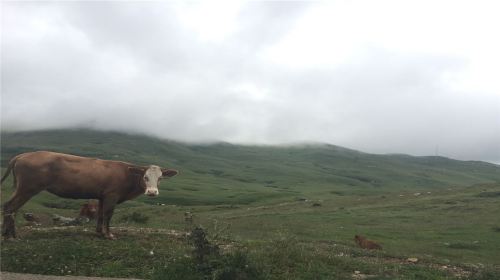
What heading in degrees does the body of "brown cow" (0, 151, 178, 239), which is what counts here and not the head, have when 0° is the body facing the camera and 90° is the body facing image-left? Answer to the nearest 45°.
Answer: approximately 270°
